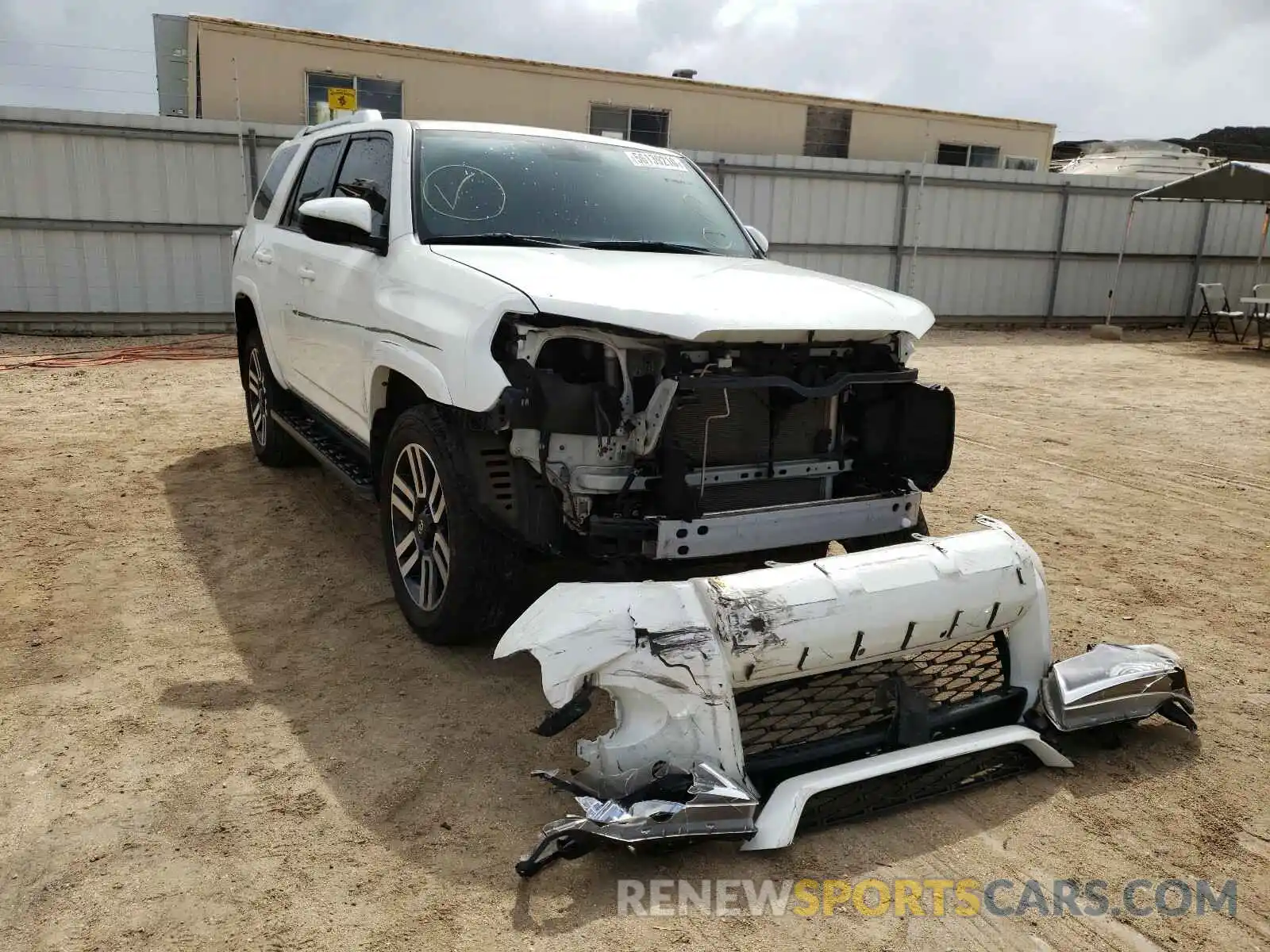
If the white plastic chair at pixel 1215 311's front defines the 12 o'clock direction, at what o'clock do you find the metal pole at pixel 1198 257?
The metal pole is roughly at 7 o'clock from the white plastic chair.

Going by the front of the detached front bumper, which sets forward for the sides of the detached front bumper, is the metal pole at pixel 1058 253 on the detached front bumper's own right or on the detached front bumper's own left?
on the detached front bumper's own left

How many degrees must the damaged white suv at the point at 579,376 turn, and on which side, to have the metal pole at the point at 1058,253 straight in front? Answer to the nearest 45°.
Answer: approximately 90° to its left

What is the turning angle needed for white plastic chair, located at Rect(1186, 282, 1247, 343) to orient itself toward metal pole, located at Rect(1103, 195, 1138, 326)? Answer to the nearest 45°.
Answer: approximately 135° to its right

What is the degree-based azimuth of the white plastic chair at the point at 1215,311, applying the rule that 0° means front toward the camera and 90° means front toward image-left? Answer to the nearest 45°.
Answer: approximately 315°

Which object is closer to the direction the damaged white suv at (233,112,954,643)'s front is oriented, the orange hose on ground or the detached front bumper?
the detached front bumper

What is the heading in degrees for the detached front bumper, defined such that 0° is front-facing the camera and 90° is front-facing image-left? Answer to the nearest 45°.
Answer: approximately 315°
